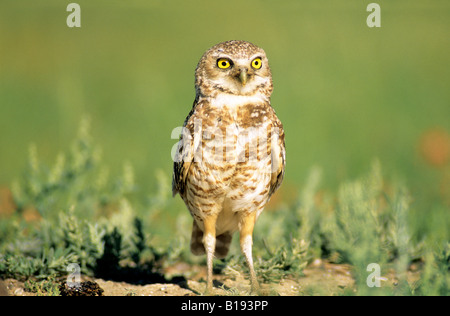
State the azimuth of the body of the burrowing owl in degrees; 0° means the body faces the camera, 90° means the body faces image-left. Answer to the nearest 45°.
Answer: approximately 0°
